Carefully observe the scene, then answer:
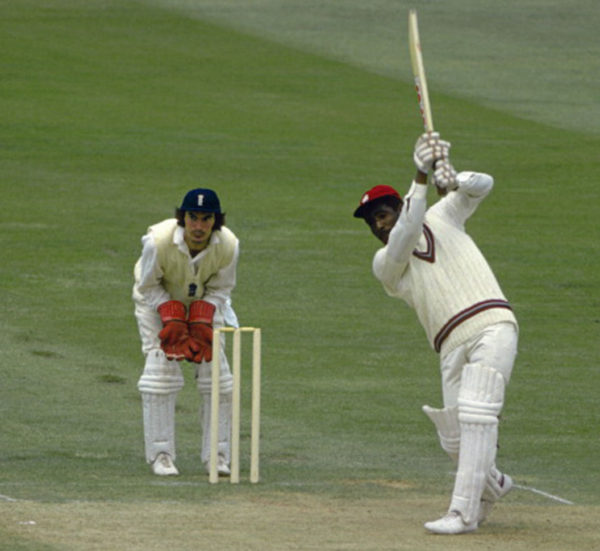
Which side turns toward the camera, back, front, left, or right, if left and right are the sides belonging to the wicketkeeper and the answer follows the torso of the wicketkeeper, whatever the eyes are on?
front

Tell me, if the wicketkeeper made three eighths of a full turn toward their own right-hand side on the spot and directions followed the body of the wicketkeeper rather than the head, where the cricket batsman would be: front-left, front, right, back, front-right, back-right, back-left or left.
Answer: back
